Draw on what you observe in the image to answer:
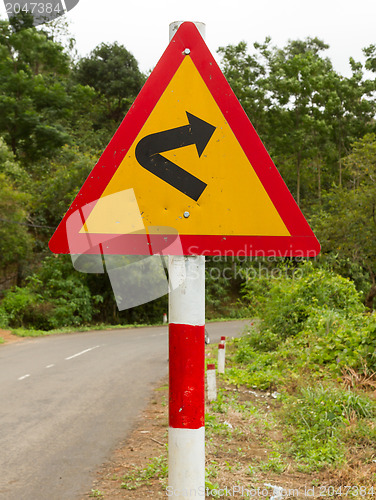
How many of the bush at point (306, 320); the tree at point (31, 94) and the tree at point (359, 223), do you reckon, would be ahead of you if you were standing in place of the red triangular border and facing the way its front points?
0

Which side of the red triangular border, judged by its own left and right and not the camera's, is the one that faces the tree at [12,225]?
back

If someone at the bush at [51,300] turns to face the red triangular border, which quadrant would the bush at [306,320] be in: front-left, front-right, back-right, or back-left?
front-left

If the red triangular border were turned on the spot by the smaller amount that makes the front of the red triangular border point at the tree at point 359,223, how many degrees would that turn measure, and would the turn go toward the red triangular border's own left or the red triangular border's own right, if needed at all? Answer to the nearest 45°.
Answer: approximately 180°

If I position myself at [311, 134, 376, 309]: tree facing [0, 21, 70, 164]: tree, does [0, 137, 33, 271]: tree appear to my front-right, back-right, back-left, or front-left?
front-left

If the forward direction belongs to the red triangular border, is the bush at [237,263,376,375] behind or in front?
behind

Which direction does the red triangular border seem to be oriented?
toward the camera

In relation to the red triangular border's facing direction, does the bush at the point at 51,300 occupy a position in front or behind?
behind

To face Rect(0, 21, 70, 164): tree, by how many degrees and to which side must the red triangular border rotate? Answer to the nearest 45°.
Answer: approximately 180°
